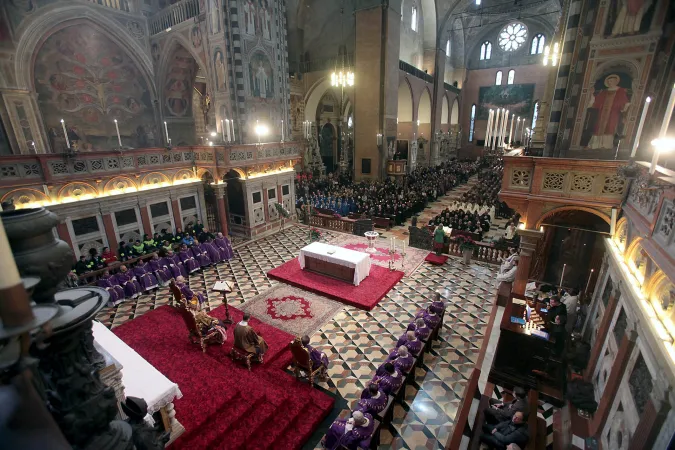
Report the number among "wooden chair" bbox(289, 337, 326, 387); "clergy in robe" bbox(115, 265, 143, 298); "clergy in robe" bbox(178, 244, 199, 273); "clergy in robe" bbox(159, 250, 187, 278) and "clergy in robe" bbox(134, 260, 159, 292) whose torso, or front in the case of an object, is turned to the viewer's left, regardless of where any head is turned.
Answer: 0

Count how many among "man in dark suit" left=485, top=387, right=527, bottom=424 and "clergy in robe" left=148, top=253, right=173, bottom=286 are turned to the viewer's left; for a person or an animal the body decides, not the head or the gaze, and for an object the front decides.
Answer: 1

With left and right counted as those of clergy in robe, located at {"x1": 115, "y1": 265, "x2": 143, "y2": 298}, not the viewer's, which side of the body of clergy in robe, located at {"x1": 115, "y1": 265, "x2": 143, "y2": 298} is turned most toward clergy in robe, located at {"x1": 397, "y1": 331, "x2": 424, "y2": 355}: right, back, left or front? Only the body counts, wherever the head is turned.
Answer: front

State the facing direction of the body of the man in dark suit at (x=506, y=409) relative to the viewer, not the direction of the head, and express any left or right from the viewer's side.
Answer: facing to the left of the viewer

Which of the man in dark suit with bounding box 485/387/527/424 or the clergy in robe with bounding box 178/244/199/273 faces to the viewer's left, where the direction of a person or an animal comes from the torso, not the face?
the man in dark suit

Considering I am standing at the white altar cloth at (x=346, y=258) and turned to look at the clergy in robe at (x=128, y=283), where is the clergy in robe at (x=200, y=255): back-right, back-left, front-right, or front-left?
front-right

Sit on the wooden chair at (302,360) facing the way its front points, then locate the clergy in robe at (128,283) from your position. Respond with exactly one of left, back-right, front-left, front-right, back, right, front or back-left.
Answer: left

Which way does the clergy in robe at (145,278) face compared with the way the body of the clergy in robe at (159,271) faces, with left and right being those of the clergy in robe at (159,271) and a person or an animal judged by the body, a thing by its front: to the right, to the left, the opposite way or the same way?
the same way

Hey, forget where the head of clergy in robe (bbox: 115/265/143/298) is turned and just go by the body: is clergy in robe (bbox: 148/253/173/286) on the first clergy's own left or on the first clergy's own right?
on the first clergy's own left

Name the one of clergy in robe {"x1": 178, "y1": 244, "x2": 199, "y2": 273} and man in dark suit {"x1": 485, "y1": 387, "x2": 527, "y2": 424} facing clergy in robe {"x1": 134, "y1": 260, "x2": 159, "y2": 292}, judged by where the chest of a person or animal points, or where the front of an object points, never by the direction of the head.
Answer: the man in dark suit

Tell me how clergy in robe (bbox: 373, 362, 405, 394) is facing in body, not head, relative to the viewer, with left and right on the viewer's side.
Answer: facing away from the viewer and to the left of the viewer

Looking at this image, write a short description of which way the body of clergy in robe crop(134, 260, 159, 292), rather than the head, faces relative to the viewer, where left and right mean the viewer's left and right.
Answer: facing the viewer and to the right of the viewer

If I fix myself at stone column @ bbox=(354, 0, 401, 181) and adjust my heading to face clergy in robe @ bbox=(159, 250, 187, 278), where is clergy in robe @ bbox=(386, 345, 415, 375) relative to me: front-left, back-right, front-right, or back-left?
front-left

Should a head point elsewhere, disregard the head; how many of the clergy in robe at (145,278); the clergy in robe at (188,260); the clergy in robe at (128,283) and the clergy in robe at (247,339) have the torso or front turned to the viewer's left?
0

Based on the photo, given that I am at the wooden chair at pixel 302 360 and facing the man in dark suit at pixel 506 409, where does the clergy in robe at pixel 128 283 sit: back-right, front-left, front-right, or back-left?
back-left

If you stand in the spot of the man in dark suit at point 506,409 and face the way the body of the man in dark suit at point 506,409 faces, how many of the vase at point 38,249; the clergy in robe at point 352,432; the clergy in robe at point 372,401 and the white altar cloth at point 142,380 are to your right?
0

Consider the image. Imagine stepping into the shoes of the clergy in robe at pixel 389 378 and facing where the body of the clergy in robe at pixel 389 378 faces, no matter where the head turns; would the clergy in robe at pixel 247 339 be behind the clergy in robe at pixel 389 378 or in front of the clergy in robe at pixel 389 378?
in front

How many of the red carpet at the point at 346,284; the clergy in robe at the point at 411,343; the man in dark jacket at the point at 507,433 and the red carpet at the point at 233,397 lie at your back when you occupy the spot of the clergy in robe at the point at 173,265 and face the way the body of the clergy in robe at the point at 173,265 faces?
0

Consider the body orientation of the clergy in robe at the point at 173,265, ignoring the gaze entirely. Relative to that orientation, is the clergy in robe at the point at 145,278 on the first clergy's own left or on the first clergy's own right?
on the first clergy's own right

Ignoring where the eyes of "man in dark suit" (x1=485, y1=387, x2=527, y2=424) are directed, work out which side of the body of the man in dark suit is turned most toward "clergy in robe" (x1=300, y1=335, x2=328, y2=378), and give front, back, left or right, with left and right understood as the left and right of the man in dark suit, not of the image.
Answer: front

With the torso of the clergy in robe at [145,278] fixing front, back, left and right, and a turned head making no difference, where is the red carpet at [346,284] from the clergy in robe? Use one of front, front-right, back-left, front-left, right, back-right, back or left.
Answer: front

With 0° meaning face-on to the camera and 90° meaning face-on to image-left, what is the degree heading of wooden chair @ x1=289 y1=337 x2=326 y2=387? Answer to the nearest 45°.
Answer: approximately 225°
